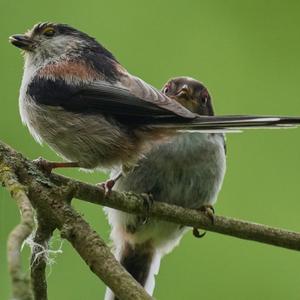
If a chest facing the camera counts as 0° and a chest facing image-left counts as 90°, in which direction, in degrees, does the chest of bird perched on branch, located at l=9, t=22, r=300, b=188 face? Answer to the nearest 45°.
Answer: approximately 90°

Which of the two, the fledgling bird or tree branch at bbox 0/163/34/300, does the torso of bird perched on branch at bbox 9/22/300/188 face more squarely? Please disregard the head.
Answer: the tree branch

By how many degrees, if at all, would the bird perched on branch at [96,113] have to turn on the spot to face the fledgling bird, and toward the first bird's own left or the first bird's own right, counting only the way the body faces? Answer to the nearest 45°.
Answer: approximately 135° to the first bird's own right
